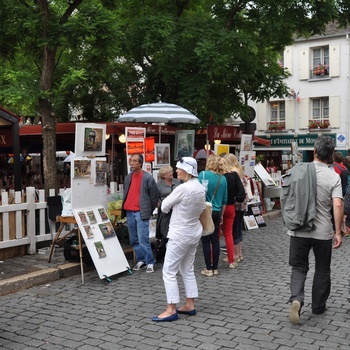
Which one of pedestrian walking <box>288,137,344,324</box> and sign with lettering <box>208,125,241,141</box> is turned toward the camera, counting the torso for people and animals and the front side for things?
the sign with lettering

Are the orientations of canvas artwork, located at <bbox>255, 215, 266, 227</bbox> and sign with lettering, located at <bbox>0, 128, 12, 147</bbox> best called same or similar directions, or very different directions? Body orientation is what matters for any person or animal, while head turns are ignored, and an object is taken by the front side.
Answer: same or similar directions

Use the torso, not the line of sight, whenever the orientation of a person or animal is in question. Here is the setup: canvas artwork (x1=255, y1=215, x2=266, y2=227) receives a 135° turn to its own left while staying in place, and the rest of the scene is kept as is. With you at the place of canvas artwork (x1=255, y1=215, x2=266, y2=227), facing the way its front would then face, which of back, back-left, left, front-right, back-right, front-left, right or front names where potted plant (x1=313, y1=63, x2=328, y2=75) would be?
front

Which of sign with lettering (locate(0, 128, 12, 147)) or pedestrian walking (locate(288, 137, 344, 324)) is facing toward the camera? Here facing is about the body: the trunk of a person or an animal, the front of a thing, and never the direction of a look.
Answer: the sign with lettering

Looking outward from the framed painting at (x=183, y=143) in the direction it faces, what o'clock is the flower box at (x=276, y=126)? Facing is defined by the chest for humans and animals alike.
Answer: The flower box is roughly at 8 o'clock from the framed painting.

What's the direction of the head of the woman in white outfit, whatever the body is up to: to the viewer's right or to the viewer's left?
to the viewer's left

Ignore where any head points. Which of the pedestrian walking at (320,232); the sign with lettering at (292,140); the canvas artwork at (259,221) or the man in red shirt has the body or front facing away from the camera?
the pedestrian walking

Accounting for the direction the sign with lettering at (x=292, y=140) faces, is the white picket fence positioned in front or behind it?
in front

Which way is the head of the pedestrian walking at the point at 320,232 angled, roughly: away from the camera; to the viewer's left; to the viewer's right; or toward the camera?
away from the camera

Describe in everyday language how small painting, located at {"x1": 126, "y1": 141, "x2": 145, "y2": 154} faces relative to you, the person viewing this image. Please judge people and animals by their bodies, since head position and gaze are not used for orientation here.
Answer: facing the viewer

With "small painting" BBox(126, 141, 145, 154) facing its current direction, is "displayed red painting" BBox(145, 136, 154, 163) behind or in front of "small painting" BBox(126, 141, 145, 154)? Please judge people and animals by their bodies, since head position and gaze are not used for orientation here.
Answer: behind

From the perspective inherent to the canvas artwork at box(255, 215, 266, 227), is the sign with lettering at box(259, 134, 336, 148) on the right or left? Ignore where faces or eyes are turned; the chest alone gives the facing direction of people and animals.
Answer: on its left

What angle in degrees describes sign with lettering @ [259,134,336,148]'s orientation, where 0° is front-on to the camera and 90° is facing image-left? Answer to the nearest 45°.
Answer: approximately 0°

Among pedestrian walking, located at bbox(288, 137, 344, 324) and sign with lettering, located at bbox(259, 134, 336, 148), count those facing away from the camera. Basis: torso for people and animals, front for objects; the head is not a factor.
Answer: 1

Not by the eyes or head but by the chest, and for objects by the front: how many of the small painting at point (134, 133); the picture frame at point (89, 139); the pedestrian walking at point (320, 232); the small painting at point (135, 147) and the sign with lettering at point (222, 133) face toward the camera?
4

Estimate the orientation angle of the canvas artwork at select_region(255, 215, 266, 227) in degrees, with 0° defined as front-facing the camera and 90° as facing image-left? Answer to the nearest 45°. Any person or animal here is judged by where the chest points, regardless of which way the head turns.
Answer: approximately 315°

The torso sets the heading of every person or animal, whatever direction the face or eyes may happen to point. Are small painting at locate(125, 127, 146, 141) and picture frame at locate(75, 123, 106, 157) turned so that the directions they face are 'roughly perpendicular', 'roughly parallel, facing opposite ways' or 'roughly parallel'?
roughly parallel

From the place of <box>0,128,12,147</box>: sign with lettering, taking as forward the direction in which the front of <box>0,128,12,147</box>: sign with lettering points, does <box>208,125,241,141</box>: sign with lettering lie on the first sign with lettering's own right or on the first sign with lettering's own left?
on the first sign with lettering's own left

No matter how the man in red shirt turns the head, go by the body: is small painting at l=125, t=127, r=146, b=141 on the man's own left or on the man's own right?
on the man's own right
